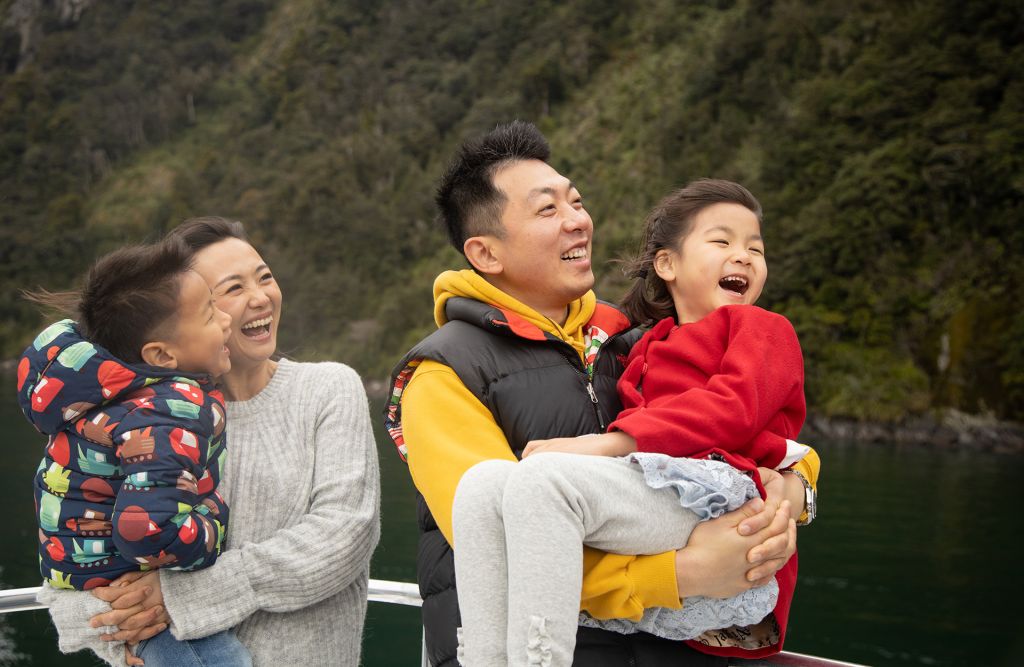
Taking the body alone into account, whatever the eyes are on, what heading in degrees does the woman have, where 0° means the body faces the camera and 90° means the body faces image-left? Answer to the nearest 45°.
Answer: approximately 45°

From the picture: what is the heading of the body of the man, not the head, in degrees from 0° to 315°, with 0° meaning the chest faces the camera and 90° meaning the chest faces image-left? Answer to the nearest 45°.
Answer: approximately 315°

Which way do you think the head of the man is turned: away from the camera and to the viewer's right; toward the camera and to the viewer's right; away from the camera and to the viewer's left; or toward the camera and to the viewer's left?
toward the camera and to the viewer's right

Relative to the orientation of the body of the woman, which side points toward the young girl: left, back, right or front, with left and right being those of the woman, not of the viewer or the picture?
left
